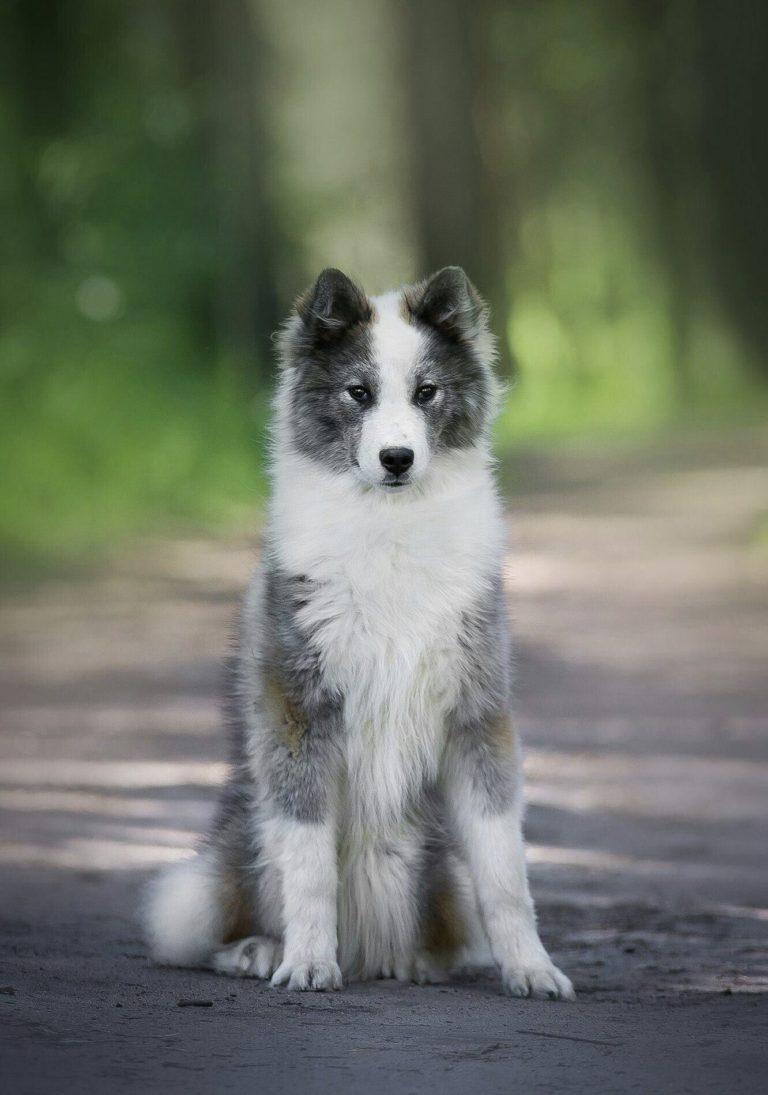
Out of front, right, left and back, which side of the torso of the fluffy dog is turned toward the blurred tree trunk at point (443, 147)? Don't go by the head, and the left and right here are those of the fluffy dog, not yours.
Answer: back

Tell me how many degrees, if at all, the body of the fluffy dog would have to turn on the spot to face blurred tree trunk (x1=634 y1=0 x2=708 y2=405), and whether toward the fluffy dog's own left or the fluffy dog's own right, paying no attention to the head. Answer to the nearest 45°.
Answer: approximately 180°

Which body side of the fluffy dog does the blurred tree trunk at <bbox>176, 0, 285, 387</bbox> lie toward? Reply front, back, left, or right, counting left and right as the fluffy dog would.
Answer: back

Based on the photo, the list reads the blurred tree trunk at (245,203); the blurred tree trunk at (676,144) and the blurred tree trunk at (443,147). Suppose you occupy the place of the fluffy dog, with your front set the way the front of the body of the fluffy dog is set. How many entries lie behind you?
3

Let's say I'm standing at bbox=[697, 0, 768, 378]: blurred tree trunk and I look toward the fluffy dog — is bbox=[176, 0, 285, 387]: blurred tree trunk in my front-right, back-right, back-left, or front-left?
front-right

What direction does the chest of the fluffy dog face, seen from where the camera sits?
toward the camera

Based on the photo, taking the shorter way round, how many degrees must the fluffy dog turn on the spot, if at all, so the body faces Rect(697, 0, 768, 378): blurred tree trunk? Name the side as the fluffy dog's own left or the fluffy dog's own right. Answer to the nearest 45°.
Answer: approximately 180°

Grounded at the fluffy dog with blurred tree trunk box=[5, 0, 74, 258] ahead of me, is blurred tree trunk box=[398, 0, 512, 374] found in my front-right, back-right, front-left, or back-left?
front-right
